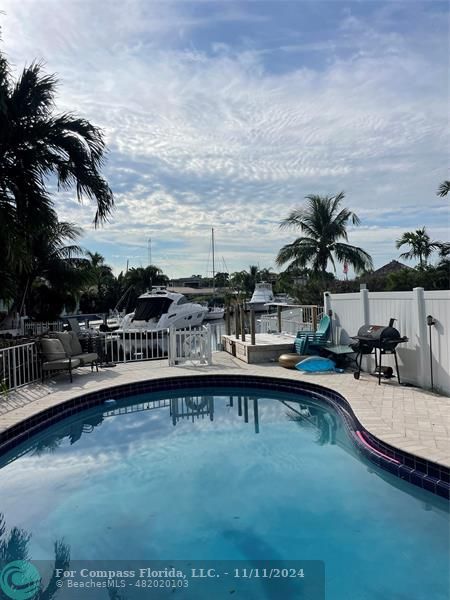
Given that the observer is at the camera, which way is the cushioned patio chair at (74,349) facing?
facing the viewer and to the right of the viewer

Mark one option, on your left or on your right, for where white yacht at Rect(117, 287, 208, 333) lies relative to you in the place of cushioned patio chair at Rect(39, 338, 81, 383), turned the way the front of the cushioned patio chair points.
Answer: on your left

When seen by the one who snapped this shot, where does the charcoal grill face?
facing the viewer and to the left of the viewer

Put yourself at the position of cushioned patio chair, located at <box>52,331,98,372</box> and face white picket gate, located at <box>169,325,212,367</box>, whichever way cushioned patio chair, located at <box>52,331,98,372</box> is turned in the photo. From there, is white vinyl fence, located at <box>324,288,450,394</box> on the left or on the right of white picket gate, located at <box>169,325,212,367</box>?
right

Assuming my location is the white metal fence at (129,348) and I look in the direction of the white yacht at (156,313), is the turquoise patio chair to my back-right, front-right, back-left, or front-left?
back-right

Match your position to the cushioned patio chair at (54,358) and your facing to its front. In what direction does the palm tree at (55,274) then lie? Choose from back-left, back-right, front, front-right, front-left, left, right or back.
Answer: left

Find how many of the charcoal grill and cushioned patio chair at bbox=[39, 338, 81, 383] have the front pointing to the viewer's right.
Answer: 1

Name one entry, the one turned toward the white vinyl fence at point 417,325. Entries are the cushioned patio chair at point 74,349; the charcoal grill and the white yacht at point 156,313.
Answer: the cushioned patio chair

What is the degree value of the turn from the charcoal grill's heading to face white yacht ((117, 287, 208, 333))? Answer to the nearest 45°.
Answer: approximately 90° to its right

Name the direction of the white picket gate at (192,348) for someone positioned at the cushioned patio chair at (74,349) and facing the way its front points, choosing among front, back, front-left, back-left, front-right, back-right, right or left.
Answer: front-left

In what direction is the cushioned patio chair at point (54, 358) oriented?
to the viewer's right
